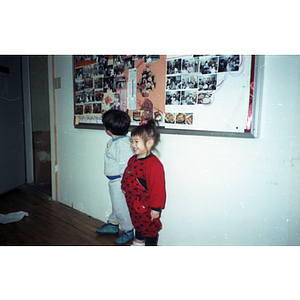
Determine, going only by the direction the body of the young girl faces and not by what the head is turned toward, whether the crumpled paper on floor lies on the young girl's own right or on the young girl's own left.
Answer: on the young girl's own right

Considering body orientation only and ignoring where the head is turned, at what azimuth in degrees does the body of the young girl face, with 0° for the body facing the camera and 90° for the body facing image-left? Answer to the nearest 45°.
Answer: approximately 45°

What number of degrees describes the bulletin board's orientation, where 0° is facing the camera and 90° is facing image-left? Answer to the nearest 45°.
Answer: approximately 45°

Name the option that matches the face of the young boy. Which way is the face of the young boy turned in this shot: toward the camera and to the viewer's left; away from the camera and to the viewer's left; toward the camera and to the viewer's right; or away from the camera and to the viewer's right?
away from the camera and to the viewer's left

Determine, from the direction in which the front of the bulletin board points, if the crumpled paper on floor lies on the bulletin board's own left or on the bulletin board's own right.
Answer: on the bulletin board's own right
